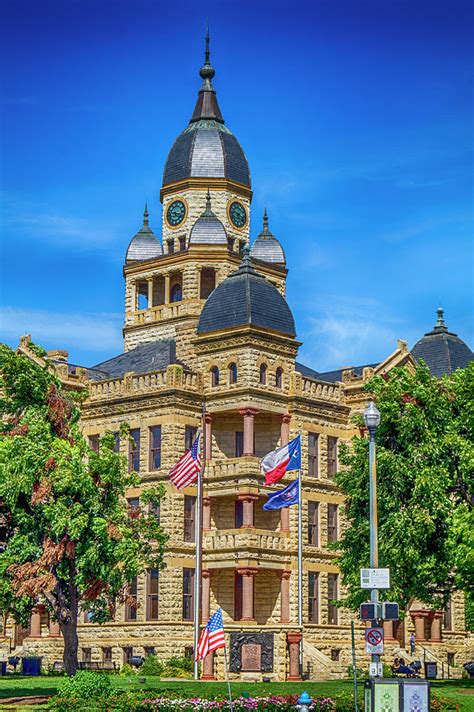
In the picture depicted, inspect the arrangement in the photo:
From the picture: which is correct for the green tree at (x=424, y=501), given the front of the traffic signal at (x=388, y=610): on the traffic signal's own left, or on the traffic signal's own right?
on the traffic signal's own left

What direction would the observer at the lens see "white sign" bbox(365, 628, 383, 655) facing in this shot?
facing the viewer

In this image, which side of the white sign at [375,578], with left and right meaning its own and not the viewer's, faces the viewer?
front

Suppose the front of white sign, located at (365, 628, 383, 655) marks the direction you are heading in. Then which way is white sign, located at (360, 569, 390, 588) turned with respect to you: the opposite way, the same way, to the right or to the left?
the same way

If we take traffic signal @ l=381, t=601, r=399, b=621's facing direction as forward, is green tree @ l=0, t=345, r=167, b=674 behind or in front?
behind

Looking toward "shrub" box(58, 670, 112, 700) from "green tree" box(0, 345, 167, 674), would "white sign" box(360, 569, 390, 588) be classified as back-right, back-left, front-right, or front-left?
front-left

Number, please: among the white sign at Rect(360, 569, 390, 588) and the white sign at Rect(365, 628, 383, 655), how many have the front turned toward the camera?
2

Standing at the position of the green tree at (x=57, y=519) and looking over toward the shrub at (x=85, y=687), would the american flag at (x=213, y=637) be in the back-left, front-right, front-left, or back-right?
front-left
